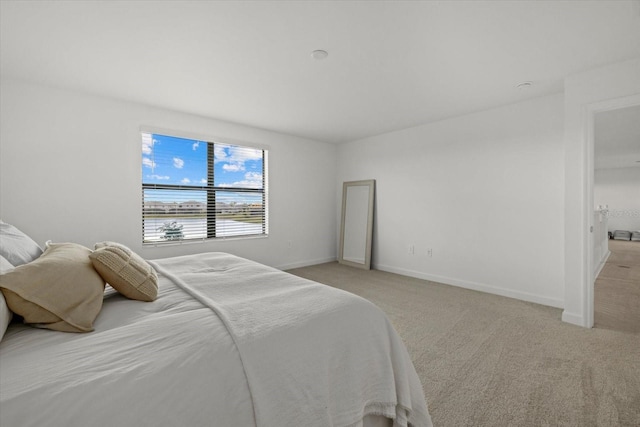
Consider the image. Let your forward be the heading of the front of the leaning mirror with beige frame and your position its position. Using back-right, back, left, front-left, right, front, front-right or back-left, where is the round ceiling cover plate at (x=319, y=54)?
front-left

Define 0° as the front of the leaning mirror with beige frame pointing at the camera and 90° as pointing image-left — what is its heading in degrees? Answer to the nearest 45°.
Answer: approximately 45°

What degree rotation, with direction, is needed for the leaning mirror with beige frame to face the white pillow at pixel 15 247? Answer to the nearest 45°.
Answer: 0° — it already faces it
